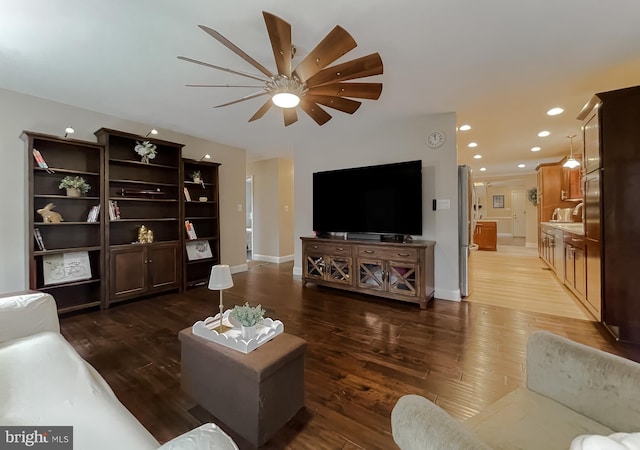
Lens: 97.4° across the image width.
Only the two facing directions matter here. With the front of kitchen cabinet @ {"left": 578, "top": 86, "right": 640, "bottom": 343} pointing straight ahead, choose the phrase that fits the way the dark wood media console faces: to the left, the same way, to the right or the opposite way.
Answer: to the left

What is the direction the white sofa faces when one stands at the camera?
facing away from the viewer and to the right of the viewer

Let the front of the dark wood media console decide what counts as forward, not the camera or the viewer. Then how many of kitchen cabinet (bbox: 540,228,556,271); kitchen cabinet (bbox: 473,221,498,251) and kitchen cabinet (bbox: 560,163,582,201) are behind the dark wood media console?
3

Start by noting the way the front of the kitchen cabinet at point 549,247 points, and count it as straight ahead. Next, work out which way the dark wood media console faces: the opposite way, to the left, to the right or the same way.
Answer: to the left

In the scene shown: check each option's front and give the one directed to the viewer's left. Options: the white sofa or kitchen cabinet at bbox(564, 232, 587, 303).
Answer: the kitchen cabinet

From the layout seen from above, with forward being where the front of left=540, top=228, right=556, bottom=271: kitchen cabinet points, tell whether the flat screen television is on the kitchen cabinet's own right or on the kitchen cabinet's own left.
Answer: on the kitchen cabinet's own left

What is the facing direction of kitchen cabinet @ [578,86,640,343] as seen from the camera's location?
facing to the left of the viewer

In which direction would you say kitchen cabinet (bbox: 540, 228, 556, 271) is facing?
to the viewer's left

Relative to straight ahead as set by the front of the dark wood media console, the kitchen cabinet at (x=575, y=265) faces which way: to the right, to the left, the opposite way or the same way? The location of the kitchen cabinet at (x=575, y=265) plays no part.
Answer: to the right
